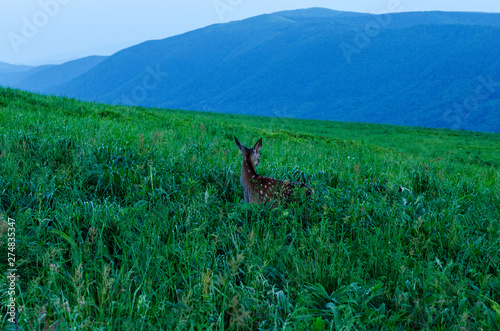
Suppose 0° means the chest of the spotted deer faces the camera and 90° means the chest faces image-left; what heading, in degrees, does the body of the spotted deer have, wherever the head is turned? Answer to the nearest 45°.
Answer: approximately 90°
